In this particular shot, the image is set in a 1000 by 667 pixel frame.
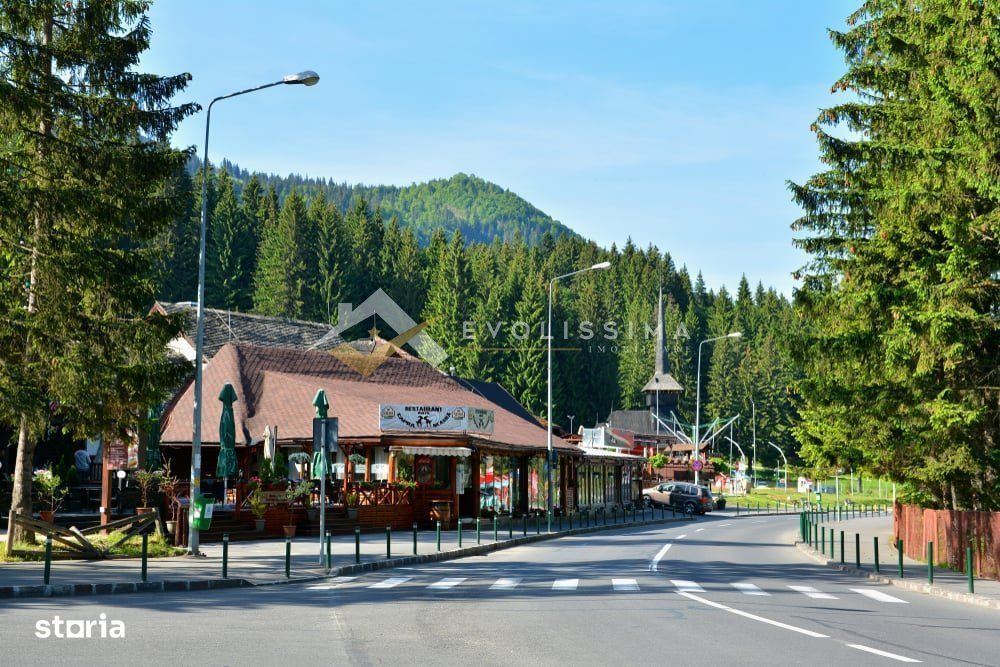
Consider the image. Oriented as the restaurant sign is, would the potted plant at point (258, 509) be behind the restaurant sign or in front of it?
in front

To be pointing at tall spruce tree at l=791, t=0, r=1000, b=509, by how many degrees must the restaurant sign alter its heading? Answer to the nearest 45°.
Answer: approximately 45° to its left

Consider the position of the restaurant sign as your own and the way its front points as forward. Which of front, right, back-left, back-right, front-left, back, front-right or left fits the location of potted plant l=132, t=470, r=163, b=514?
front-right

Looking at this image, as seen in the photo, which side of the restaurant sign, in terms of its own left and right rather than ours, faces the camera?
front

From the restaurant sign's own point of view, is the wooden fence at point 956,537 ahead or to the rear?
ahead

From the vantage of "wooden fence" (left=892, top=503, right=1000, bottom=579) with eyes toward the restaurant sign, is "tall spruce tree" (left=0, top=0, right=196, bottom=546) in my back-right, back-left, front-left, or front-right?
front-left
